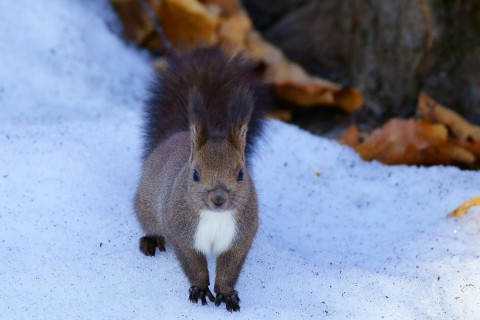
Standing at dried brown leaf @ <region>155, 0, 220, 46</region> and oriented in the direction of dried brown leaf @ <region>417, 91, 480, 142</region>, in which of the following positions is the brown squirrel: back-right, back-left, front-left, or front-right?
front-right

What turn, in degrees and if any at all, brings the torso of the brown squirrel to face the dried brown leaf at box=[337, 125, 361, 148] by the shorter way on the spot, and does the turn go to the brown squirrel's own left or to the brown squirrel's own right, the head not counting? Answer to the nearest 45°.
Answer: approximately 135° to the brown squirrel's own left

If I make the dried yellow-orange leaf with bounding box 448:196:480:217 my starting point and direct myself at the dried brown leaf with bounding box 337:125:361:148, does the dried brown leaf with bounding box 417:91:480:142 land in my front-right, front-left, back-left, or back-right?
front-right

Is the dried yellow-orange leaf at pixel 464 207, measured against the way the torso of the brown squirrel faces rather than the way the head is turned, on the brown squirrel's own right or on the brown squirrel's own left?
on the brown squirrel's own left

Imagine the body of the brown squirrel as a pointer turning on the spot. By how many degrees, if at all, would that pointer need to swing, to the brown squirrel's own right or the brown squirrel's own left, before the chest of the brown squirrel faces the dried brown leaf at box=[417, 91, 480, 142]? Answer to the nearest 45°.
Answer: approximately 135° to the brown squirrel's own left

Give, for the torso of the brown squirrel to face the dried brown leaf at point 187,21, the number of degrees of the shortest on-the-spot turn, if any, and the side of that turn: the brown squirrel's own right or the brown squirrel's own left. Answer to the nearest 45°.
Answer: approximately 180°

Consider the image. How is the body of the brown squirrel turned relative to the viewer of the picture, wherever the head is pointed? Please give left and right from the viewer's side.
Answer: facing the viewer

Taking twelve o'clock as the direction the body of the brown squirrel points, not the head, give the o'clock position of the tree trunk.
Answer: The tree trunk is roughly at 7 o'clock from the brown squirrel.

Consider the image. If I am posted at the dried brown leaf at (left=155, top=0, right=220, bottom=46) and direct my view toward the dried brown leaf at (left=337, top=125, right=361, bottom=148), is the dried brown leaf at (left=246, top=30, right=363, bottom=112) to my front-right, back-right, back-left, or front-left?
front-left

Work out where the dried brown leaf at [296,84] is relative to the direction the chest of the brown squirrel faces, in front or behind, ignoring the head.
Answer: behind
